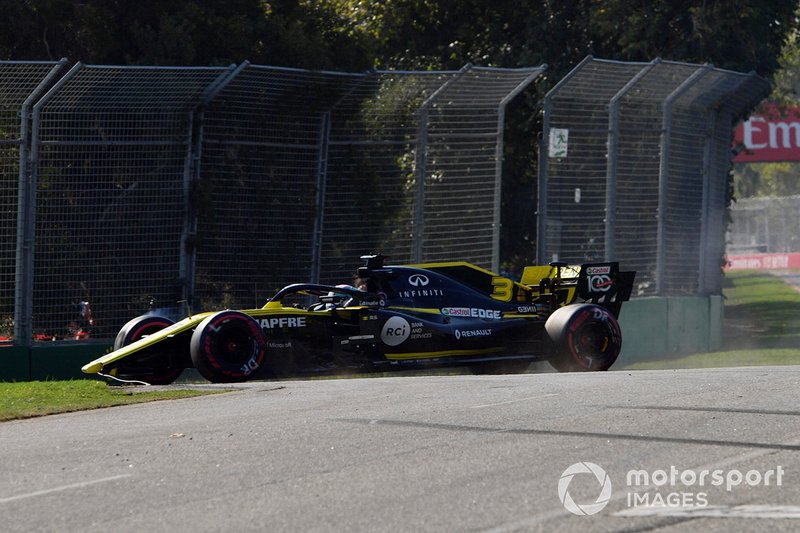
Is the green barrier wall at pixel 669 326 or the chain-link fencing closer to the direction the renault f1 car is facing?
the chain-link fencing

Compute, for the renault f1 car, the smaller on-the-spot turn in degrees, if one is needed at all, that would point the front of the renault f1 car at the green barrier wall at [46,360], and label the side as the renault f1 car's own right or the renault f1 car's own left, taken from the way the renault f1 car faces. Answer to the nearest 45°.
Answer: approximately 45° to the renault f1 car's own right

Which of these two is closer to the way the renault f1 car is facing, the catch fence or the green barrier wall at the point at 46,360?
the green barrier wall

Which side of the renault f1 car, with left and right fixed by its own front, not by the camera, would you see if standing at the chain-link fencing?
right

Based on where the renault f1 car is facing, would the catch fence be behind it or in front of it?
behind

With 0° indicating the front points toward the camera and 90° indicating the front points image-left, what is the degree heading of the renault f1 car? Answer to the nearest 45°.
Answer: approximately 45°

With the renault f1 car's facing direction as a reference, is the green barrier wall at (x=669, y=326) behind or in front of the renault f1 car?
behind
